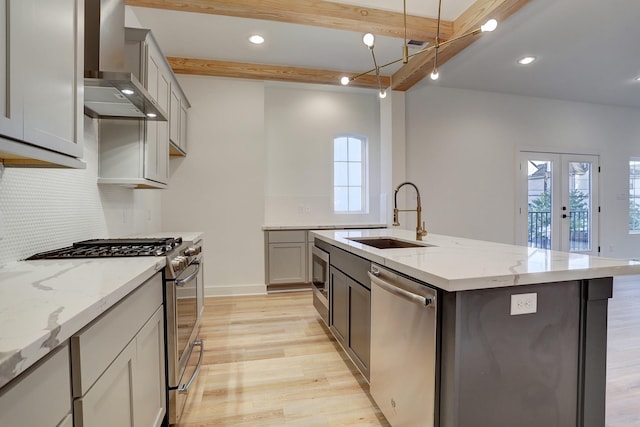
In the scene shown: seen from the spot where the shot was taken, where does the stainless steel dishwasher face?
facing the viewer and to the left of the viewer

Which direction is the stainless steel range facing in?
to the viewer's right

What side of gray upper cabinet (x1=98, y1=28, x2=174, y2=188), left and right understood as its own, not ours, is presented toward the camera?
right

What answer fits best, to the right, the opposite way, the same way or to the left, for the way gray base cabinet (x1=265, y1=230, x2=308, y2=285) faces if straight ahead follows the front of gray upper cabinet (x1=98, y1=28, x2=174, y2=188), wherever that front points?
to the right

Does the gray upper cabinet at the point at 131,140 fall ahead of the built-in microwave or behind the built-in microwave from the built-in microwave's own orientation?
ahead

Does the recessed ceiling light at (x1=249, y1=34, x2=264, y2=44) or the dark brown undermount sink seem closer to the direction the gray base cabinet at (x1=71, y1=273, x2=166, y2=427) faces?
the dark brown undermount sink

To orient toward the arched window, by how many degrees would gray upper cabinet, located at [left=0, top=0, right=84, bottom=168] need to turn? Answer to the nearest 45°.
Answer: approximately 90° to its left

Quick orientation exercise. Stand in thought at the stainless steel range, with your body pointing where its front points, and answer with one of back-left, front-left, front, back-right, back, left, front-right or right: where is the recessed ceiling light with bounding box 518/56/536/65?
front

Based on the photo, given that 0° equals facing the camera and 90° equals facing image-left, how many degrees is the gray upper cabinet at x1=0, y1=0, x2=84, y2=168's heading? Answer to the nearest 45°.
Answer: approximately 315°

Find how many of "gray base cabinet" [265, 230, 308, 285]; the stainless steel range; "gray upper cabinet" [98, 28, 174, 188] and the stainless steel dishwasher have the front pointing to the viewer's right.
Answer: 2

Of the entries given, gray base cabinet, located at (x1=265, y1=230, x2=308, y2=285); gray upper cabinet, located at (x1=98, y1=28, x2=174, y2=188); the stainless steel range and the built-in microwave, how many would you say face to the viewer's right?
2

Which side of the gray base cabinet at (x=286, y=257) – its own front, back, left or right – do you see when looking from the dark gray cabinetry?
front

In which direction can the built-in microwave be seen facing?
to the viewer's left
